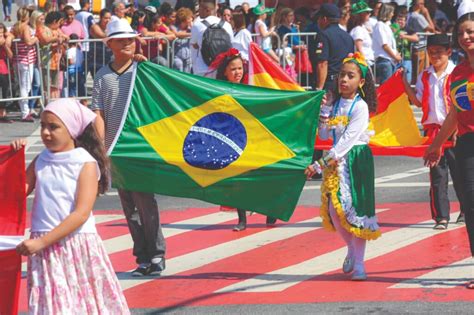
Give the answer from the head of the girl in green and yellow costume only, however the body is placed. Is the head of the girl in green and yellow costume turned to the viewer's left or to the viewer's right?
to the viewer's left

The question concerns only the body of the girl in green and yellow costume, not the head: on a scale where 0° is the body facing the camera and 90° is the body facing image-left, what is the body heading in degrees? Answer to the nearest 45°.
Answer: approximately 45°

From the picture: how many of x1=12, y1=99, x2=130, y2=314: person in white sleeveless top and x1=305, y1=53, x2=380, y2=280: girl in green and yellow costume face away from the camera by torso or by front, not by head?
0

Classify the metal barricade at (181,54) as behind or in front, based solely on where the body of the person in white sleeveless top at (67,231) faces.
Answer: behind

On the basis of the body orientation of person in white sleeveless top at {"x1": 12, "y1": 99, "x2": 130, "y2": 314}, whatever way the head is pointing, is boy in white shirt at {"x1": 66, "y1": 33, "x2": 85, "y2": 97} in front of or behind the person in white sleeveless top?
behind

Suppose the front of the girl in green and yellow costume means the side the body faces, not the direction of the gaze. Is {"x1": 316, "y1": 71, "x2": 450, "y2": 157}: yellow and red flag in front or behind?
behind

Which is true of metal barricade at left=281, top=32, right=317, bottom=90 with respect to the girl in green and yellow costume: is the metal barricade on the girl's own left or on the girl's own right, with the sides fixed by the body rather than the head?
on the girl's own right
